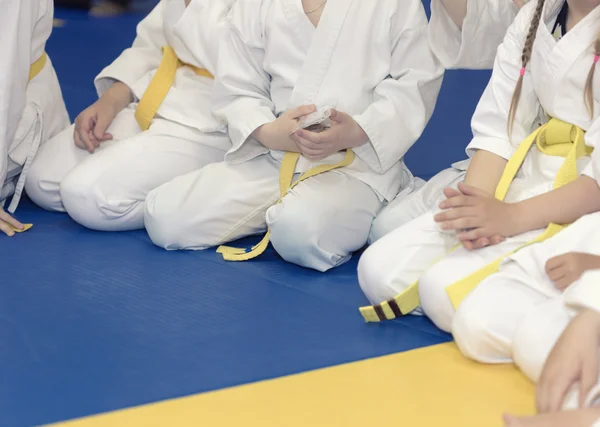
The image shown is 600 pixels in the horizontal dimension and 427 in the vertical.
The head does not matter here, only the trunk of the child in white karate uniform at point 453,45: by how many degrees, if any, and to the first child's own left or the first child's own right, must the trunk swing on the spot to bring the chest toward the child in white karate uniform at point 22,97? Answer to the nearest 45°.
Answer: approximately 45° to the first child's own right

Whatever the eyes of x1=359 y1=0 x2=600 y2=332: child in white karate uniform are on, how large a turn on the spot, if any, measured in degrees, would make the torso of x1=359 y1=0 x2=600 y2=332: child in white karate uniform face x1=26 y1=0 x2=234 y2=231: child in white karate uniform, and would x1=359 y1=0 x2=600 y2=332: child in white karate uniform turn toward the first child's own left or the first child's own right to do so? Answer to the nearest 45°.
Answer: approximately 45° to the first child's own right

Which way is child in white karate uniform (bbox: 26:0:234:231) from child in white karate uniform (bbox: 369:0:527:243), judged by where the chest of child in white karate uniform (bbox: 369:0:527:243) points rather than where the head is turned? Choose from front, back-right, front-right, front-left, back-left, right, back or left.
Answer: front-right

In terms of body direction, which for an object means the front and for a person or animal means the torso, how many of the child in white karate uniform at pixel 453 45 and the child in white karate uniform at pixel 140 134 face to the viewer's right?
0

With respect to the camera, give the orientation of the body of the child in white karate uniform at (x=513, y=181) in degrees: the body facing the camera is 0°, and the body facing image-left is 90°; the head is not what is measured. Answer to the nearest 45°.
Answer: approximately 45°

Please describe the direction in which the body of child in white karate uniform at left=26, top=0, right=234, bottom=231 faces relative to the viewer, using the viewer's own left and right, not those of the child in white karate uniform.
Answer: facing the viewer and to the left of the viewer

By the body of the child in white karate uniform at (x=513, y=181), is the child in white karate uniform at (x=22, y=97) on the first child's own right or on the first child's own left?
on the first child's own right

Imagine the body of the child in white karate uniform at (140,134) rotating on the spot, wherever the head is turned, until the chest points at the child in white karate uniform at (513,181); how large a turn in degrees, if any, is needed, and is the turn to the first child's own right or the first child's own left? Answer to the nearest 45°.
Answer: approximately 90° to the first child's own left

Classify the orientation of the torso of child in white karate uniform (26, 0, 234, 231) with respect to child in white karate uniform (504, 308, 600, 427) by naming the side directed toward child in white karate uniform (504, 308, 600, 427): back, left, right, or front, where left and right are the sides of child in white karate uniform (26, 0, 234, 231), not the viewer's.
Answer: left
